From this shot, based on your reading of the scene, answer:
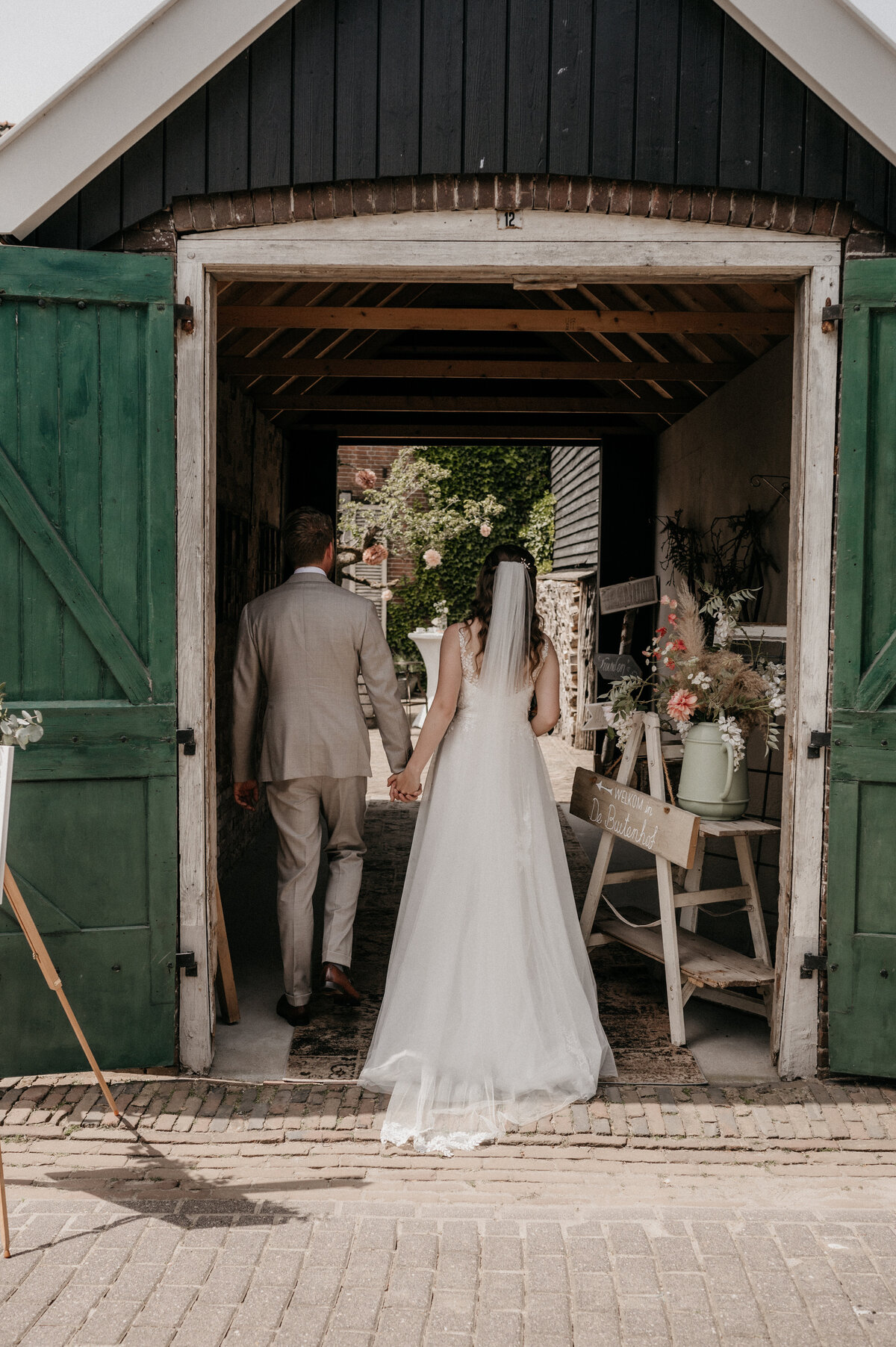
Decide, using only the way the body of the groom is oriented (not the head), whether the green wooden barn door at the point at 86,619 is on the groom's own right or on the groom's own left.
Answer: on the groom's own left

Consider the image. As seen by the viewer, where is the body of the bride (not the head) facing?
away from the camera

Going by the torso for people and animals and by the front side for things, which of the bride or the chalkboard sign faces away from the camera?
the bride

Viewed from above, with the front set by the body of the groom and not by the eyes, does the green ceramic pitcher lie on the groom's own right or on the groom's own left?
on the groom's own right

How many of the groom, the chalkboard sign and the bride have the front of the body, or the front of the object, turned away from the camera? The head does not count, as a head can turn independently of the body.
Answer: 2

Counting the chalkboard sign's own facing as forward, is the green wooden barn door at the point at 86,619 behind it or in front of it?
in front

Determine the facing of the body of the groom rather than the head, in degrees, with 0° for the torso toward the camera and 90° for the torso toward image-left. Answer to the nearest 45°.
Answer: approximately 180°

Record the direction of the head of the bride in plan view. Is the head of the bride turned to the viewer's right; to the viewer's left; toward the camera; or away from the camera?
away from the camera

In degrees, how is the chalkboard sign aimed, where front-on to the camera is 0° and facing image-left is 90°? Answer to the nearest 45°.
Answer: approximately 0°

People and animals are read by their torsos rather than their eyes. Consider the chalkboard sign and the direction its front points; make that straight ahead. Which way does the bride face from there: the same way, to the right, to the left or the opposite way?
the opposite way
